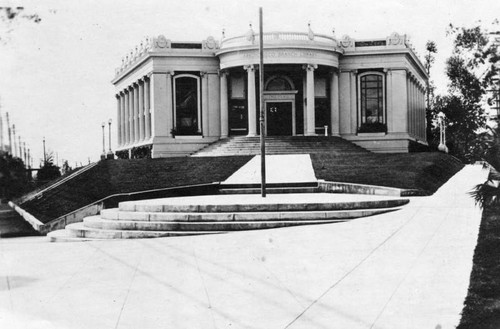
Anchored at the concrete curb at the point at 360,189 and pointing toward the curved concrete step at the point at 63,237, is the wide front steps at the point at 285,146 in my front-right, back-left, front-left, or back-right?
back-right

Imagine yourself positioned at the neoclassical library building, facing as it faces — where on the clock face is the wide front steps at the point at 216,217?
The wide front steps is roughly at 12 o'clock from the neoclassical library building.

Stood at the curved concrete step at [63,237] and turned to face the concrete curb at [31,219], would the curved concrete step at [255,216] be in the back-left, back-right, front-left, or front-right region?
back-right

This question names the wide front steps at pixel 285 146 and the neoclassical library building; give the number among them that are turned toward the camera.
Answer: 2

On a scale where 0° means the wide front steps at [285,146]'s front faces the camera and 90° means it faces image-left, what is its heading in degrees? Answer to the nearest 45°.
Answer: approximately 0°

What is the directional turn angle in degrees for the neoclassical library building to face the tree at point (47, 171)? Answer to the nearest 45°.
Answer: approximately 90° to its right
